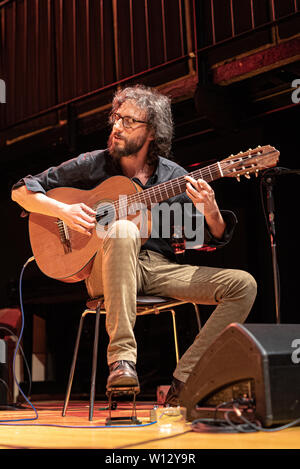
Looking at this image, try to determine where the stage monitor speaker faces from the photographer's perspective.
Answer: facing away from the viewer and to the left of the viewer
